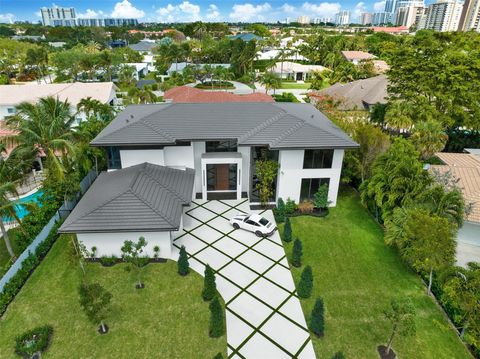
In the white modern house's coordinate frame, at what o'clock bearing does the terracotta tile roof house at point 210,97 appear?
The terracotta tile roof house is roughly at 6 o'clock from the white modern house.

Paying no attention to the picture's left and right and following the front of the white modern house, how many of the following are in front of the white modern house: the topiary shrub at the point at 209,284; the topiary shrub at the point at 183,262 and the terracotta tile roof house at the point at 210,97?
2

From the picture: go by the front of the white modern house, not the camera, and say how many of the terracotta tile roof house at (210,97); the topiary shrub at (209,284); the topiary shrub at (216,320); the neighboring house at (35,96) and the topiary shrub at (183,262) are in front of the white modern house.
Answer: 3

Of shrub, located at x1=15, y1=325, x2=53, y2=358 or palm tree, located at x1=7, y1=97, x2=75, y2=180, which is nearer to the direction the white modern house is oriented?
the shrub

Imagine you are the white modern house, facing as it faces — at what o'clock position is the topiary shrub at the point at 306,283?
The topiary shrub is roughly at 11 o'clock from the white modern house.

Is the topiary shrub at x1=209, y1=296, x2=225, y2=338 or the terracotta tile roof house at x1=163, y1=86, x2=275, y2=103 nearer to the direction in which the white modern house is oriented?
the topiary shrub

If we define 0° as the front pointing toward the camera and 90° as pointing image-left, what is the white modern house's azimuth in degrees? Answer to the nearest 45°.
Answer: approximately 0°

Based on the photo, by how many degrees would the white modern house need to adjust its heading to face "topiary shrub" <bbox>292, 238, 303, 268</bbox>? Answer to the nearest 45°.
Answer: approximately 45° to its left

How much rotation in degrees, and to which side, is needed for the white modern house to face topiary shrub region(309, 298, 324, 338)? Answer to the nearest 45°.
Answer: approximately 45° to its left

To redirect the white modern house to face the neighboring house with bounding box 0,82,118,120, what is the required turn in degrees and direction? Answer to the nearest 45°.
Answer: approximately 135° to its right

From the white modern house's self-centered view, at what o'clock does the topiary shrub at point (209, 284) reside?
The topiary shrub is roughly at 12 o'clock from the white modern house.

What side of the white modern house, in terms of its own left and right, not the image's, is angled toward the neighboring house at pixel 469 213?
left
